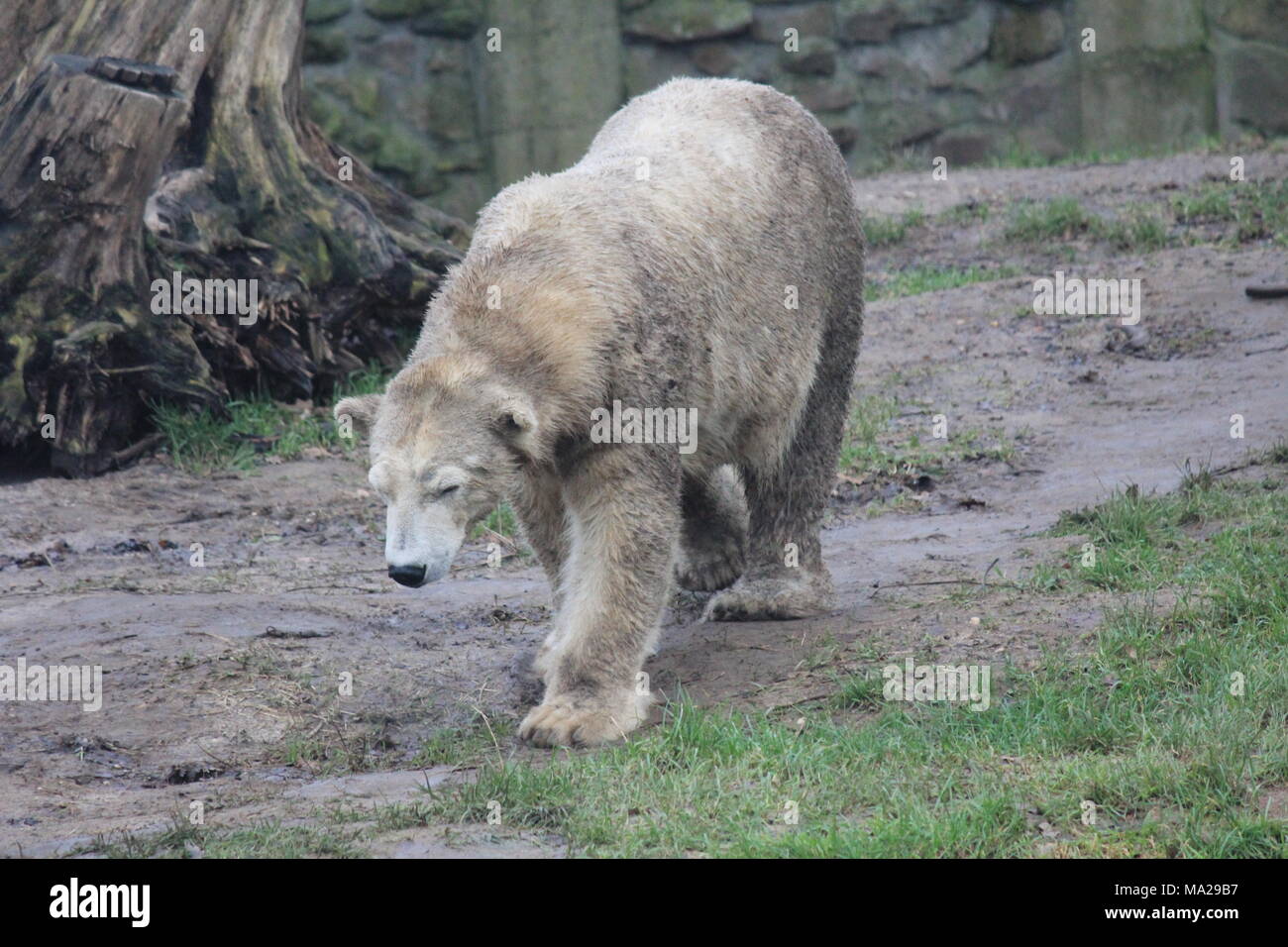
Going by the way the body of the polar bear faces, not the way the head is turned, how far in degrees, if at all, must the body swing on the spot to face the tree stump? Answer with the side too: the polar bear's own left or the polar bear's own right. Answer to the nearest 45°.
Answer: approximately 90° to the polar bear's own right

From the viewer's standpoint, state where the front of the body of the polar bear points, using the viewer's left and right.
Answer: facing the viewer and to the left of the viewer
